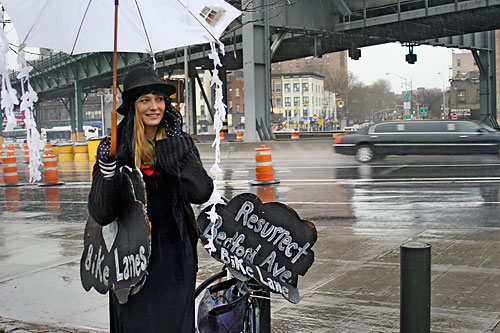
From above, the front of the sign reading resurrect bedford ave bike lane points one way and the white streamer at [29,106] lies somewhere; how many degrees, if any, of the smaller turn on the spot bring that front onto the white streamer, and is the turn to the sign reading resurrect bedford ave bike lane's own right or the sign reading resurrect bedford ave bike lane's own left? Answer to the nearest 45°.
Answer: approximately 90° to the sign reading resurrect bedford ave bike lane's own right

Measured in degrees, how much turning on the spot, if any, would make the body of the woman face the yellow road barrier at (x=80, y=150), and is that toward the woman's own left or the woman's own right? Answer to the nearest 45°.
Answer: approximately 180°

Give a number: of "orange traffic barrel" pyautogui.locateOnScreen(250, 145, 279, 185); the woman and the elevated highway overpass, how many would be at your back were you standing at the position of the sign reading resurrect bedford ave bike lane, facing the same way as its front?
2

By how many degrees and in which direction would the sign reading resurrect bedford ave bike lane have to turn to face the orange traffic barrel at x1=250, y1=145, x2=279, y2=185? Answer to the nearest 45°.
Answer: approximately 180°

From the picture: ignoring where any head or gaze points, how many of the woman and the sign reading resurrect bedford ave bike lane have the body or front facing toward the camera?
2

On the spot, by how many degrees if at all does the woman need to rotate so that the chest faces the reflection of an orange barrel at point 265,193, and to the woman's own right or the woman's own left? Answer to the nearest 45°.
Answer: approximately 180°

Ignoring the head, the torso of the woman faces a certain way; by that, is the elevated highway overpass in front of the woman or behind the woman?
behind

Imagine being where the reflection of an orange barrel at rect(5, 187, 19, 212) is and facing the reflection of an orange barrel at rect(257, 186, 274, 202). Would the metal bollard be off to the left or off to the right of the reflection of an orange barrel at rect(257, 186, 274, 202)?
right

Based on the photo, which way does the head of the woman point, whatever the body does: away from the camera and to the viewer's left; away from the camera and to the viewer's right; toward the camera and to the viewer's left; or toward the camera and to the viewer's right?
toward the camera and to the viewer's right

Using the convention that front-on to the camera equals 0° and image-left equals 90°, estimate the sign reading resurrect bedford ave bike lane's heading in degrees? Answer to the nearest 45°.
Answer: approximately 0°

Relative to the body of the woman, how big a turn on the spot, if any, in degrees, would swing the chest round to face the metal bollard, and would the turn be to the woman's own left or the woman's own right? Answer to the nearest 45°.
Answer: approximately 90° to the woman's own left

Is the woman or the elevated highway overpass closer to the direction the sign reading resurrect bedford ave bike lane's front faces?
the woman
